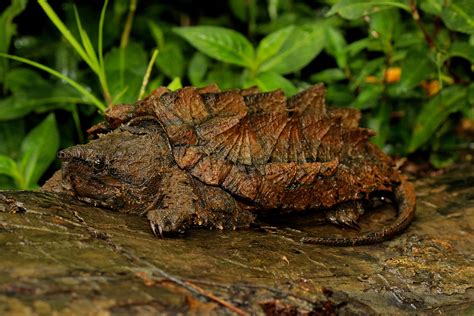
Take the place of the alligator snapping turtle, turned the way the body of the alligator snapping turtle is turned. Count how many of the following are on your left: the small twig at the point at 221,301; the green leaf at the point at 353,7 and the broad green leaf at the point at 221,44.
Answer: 1

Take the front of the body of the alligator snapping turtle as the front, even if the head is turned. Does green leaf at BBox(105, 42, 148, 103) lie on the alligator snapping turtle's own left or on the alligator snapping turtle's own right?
on the alligator snapping turtle's own right

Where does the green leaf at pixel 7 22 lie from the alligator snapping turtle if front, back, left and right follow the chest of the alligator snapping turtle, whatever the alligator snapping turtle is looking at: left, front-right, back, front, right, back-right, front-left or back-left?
front-right

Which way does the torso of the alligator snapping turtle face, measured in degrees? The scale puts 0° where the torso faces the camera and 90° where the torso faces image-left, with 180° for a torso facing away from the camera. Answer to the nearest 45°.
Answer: approximately 90°

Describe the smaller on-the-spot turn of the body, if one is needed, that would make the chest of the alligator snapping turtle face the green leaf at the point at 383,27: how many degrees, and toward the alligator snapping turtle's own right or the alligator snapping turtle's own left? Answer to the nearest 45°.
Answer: approximately 135° to the alligator snapping turtle's own right

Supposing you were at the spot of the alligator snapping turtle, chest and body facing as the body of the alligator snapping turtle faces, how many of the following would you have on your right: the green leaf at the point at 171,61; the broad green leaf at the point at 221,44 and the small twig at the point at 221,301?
2

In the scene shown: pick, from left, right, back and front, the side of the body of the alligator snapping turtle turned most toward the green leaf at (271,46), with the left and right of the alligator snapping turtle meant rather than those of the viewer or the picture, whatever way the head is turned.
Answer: right

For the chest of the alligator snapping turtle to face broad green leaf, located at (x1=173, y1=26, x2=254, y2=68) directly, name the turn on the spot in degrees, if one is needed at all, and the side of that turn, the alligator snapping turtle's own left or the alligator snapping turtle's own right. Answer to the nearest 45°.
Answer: approximately 90° to the alligator snapping turtle's own right

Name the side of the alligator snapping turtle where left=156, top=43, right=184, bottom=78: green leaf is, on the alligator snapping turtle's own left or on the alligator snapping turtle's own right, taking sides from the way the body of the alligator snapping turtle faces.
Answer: on the alligator snapping turtle's own right

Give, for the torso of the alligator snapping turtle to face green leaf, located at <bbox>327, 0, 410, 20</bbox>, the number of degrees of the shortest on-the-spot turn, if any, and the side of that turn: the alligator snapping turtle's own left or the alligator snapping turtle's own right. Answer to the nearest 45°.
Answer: approximately 135° to the alligator snapping turtle's own right

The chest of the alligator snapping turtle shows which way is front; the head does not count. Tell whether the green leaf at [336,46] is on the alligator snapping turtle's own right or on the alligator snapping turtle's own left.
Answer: on the alligator snapping turtle's own right
